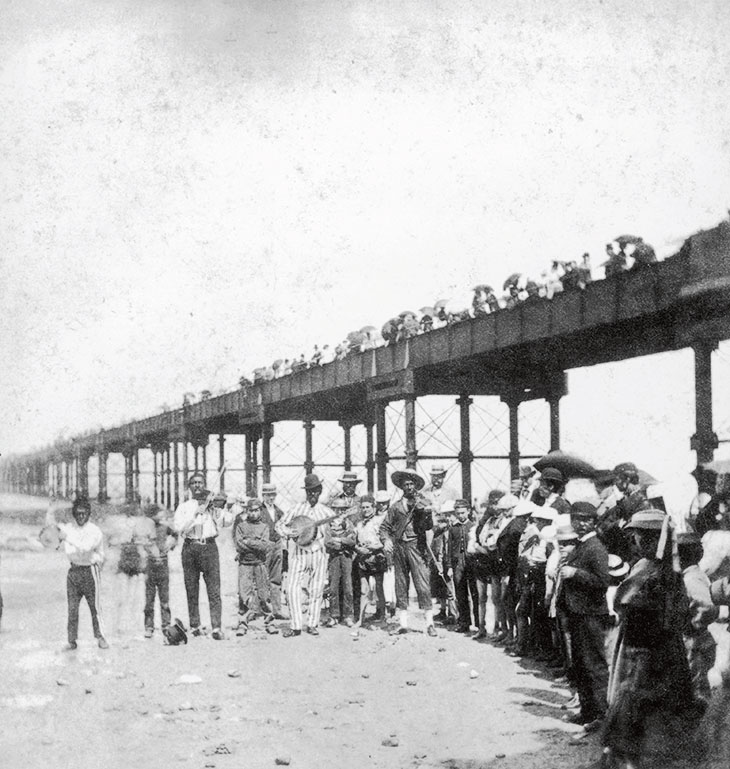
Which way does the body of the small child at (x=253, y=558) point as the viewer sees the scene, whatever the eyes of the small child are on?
toward the camera

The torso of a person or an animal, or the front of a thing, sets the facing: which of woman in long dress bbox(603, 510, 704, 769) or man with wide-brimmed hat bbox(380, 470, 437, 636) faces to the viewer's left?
the woman in long dress

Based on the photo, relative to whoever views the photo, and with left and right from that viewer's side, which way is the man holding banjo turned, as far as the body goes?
facing the viewer

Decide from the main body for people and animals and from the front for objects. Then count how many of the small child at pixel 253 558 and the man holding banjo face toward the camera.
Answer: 2

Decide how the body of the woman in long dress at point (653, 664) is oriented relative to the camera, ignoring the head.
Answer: to the viewer's left

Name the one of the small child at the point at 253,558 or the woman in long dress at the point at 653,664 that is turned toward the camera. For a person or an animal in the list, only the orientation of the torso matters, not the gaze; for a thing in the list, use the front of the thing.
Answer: the small child

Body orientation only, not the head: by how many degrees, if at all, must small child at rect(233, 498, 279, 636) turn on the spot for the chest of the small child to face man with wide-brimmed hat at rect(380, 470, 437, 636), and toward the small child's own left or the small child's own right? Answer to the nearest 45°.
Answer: approximately 45° to the small child's own left

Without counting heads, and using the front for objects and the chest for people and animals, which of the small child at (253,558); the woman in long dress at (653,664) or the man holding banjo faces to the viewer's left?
the woman in long dress

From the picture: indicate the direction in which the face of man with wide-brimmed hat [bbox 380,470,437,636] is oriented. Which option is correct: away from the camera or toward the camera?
toward the camera

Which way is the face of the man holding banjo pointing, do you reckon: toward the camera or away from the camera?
toward the camera

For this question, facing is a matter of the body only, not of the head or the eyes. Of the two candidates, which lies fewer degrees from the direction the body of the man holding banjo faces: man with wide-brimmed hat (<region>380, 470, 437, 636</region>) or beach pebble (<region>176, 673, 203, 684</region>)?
the beach pebble

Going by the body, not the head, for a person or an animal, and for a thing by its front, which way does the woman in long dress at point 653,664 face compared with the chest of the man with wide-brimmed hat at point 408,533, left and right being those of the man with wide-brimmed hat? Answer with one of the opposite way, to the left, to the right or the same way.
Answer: to the right

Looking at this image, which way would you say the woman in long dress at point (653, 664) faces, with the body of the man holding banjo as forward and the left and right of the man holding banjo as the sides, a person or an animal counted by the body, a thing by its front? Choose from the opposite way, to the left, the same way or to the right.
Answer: to the right
